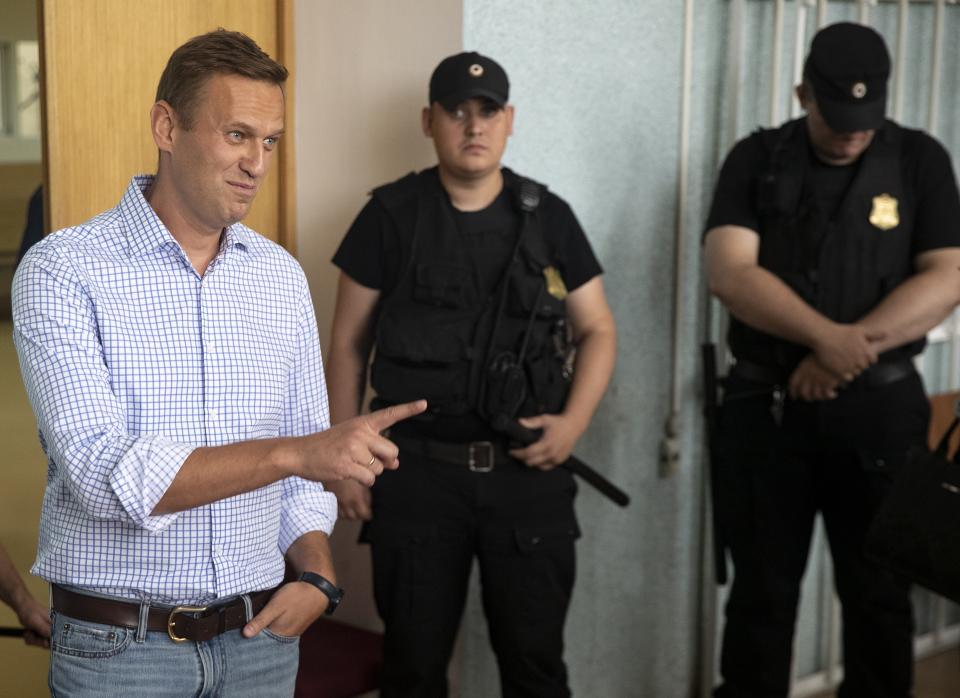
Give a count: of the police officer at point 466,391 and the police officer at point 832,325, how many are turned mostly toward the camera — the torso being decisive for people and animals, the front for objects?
2

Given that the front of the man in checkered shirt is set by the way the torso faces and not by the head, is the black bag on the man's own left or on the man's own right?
on the man's own left

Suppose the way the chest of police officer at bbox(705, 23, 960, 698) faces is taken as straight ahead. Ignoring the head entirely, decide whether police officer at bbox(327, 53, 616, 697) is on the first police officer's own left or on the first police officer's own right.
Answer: on the first police officer's own right

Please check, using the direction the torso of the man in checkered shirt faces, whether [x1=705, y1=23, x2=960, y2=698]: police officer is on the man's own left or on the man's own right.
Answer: on the man's own left

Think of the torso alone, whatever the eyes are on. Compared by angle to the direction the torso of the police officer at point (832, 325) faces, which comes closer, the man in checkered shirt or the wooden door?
the man in checkered shirt

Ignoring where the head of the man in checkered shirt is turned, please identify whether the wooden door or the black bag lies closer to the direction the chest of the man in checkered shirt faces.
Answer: the black bag

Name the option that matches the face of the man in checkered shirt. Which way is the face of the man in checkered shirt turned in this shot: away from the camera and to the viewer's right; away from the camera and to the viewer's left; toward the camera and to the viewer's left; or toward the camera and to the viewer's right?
toward the camera and to the viewer's right

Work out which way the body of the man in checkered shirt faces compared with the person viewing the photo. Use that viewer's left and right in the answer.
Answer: facing the viewer and to the right of the viewer

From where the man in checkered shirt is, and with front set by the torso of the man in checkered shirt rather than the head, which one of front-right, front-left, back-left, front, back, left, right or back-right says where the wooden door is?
back-left

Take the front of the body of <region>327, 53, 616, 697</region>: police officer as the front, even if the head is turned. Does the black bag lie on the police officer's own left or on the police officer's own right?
on the police officer's own left
